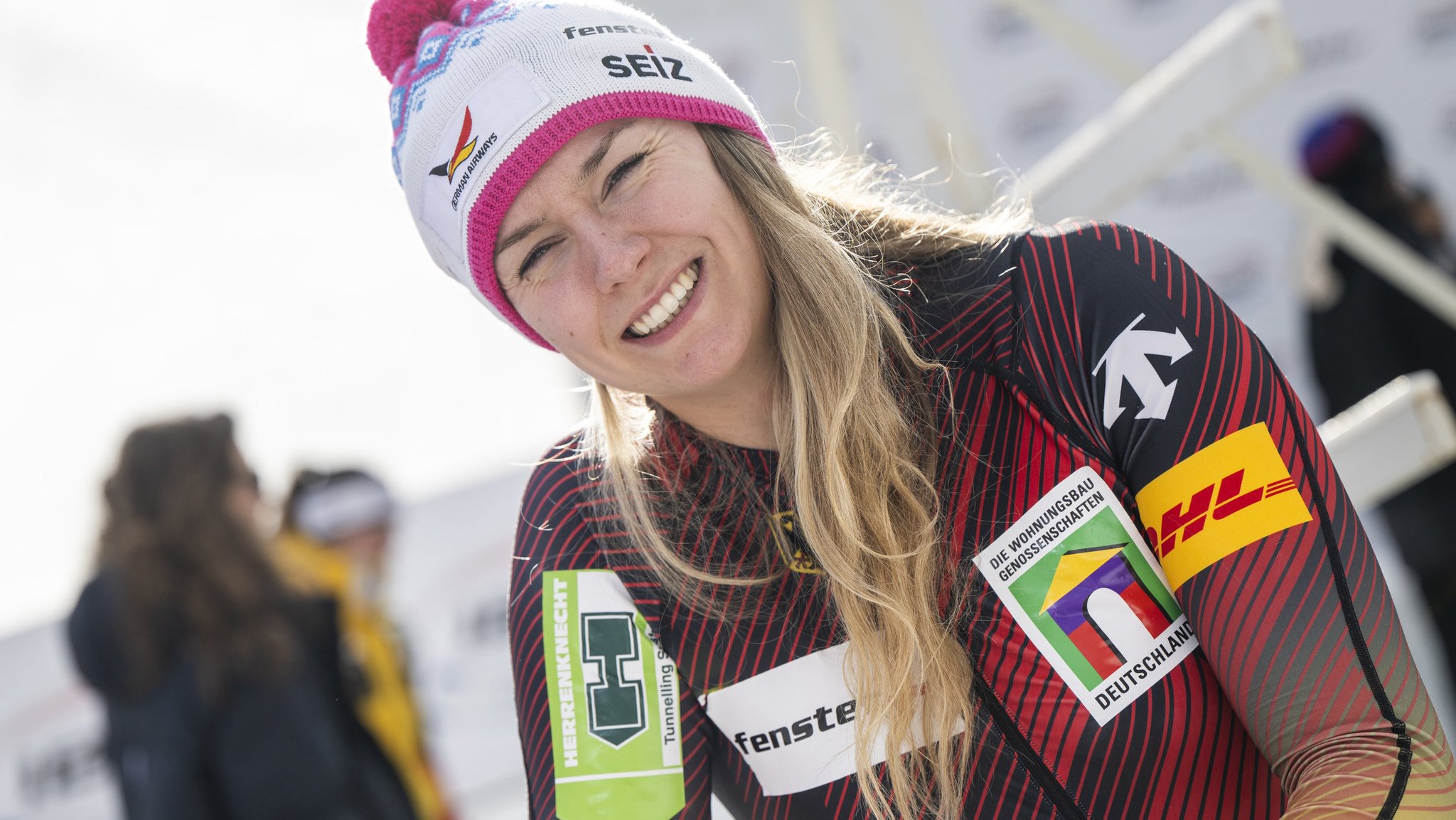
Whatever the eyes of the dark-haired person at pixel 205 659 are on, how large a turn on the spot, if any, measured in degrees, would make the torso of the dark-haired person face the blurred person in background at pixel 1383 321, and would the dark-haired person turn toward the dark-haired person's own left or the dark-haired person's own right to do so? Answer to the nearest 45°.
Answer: approximately 45° to the dark-haired person's own right

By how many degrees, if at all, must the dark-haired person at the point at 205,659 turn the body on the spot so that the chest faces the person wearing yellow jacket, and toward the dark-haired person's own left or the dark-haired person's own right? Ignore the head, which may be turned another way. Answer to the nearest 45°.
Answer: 0° — they already face them

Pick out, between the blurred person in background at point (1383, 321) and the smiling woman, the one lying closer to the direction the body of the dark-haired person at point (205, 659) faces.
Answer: the blurred person in background

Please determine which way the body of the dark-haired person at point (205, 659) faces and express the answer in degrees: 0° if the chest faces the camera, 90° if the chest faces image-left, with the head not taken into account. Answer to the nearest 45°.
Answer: approximately 225°

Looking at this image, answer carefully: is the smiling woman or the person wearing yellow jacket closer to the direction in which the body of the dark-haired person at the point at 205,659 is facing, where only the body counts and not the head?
the person wearing yellow jacket

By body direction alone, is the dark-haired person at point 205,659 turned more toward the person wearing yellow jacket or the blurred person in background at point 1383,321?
the person wearing yellow jacket

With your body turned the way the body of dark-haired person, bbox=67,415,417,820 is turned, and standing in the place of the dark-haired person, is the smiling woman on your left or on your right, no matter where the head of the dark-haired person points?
on your right
